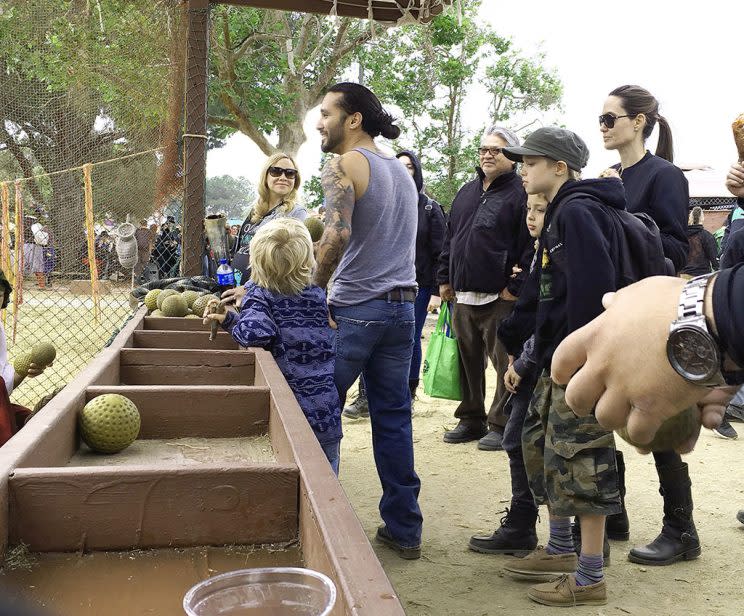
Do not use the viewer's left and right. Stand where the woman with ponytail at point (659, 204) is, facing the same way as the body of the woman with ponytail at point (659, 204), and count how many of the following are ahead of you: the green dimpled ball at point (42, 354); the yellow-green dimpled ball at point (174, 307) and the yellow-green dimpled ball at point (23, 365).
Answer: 3

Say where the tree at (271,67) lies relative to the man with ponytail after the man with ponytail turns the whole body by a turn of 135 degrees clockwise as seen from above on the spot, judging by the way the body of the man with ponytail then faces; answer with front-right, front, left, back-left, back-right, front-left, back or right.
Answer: left

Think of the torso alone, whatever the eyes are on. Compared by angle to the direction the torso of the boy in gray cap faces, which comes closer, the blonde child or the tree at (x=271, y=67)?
the blonde child

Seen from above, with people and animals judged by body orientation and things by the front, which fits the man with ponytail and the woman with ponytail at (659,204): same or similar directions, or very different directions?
same or similar directions

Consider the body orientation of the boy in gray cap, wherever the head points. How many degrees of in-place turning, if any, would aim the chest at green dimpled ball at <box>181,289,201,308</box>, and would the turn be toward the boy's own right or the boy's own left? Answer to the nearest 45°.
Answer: approximately 45° to the boy's own right

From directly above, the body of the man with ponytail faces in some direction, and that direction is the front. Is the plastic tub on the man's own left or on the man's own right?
on the man's own left

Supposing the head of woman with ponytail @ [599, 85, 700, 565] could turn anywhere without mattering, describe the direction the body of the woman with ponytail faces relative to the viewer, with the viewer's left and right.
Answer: facing to the left of the viewer

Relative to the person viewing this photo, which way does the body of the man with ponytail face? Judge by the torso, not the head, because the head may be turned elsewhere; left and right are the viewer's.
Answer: facing away from the viewer and to the left of the viewer

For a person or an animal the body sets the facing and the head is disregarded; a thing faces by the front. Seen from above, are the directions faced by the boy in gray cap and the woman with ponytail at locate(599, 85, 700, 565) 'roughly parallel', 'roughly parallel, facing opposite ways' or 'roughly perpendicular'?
roughly parallel

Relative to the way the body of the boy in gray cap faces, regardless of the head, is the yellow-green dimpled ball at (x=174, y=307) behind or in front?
in front

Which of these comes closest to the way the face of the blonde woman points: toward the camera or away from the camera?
toward the camera

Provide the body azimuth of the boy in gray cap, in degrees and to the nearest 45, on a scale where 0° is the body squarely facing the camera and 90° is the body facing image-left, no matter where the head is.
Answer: approximately 90°

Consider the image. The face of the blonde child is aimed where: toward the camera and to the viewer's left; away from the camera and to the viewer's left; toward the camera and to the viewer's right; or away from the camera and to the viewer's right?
away from the camera and to the viewer's left

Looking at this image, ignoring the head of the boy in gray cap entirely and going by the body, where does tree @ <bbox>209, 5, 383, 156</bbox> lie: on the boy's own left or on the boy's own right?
on the boy's own right

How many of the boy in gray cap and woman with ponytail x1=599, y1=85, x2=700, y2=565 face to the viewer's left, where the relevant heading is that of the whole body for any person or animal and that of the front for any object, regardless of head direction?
2

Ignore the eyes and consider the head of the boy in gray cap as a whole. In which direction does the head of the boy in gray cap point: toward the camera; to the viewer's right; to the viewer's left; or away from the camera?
to the viewer's left

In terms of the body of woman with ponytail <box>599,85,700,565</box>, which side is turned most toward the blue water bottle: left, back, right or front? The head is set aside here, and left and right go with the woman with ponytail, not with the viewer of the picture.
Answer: front
